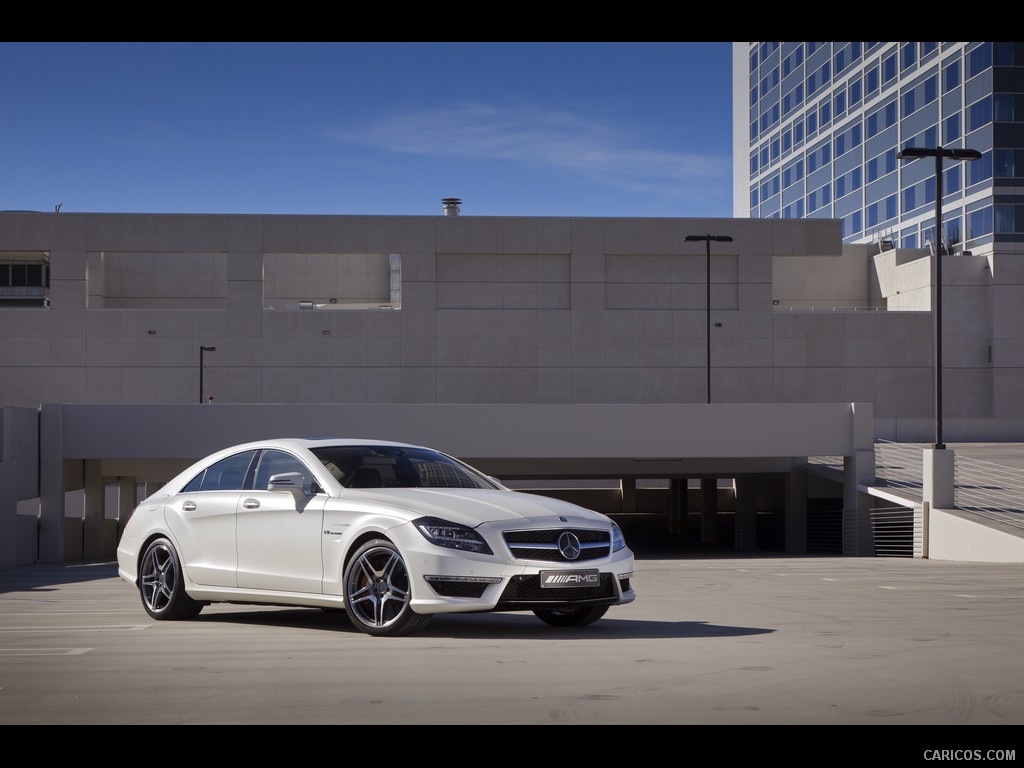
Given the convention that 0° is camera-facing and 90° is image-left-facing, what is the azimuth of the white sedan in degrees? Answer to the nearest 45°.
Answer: approximately 315°

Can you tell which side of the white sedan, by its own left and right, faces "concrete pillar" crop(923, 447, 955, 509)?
left
